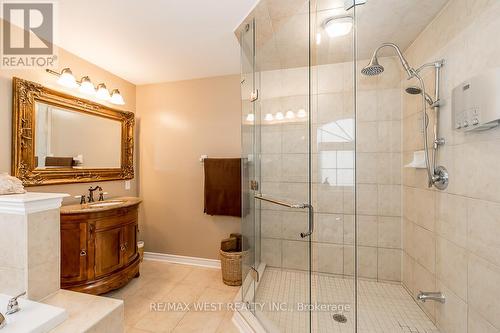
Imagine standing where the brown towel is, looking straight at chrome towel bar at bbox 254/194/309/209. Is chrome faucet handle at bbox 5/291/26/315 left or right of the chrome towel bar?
right

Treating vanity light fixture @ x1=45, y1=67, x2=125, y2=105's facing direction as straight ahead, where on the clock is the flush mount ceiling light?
The flush mount ceiling light is roughly at 12 o'clock from the vanity light fixture.

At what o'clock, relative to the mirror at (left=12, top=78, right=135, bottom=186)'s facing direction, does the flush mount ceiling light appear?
The flush mount ceiling light is roughly at 12 o'clock from the mirror.

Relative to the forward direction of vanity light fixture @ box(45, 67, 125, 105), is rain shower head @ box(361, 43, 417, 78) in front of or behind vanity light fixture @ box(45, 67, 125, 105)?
in front

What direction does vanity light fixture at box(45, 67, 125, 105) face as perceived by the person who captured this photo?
facing the viewer and to the right of the viewer

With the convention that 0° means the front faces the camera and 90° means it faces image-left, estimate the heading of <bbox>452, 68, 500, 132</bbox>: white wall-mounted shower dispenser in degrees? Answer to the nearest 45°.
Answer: approximately 45°

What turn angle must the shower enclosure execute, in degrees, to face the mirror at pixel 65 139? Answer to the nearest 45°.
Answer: approximately 45° to its right

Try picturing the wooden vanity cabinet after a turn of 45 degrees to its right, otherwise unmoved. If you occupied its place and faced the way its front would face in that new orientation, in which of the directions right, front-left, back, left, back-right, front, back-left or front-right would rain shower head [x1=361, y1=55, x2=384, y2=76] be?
front-left

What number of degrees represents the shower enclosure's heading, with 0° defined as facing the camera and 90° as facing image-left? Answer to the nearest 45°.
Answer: approximately 45°

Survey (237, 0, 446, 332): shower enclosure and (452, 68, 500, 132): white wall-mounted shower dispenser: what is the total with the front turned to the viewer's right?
0

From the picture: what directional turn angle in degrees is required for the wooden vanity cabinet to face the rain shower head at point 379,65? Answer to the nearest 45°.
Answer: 0° — it already faces it

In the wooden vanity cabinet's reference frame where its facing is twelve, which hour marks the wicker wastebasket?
The wicker wastebasket is roughly at 11 o'clock from the wooden vanity cabinet.
